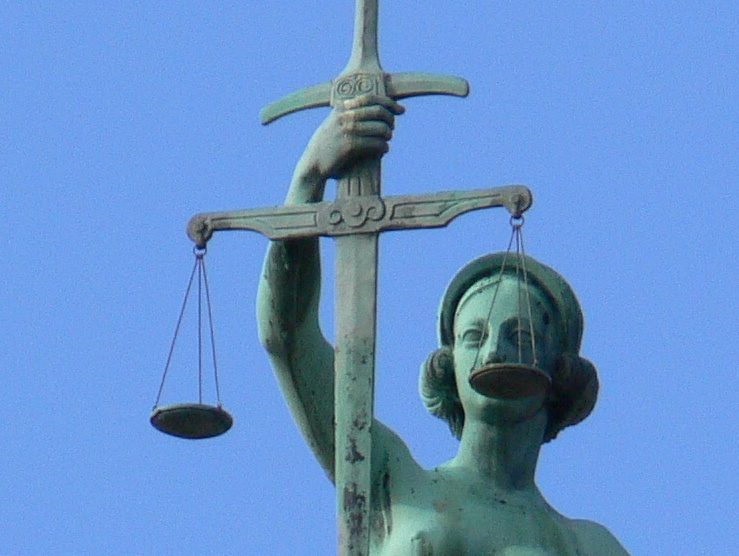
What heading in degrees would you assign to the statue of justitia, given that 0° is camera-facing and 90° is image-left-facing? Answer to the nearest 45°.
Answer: approximately 0°
